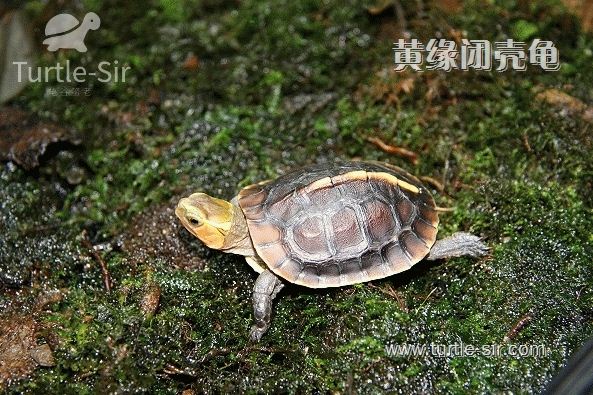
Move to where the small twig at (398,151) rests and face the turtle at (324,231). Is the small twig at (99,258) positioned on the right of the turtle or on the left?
right

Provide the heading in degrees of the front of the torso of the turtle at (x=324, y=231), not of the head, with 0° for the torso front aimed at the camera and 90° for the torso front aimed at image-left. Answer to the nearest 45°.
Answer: approximately 90°

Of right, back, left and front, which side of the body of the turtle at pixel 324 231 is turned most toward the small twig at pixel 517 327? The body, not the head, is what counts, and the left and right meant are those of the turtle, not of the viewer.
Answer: back

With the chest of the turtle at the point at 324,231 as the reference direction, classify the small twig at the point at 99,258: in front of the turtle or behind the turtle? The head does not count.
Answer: in front

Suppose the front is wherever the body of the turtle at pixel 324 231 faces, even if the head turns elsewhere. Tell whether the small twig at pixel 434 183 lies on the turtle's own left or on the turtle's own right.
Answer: on the turtle's own right

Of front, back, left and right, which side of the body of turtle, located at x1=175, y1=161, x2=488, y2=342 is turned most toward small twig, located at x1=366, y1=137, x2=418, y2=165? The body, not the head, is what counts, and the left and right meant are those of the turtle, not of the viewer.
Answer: right

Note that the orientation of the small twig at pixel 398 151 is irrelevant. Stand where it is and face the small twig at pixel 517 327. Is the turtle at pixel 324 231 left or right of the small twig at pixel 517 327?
right
